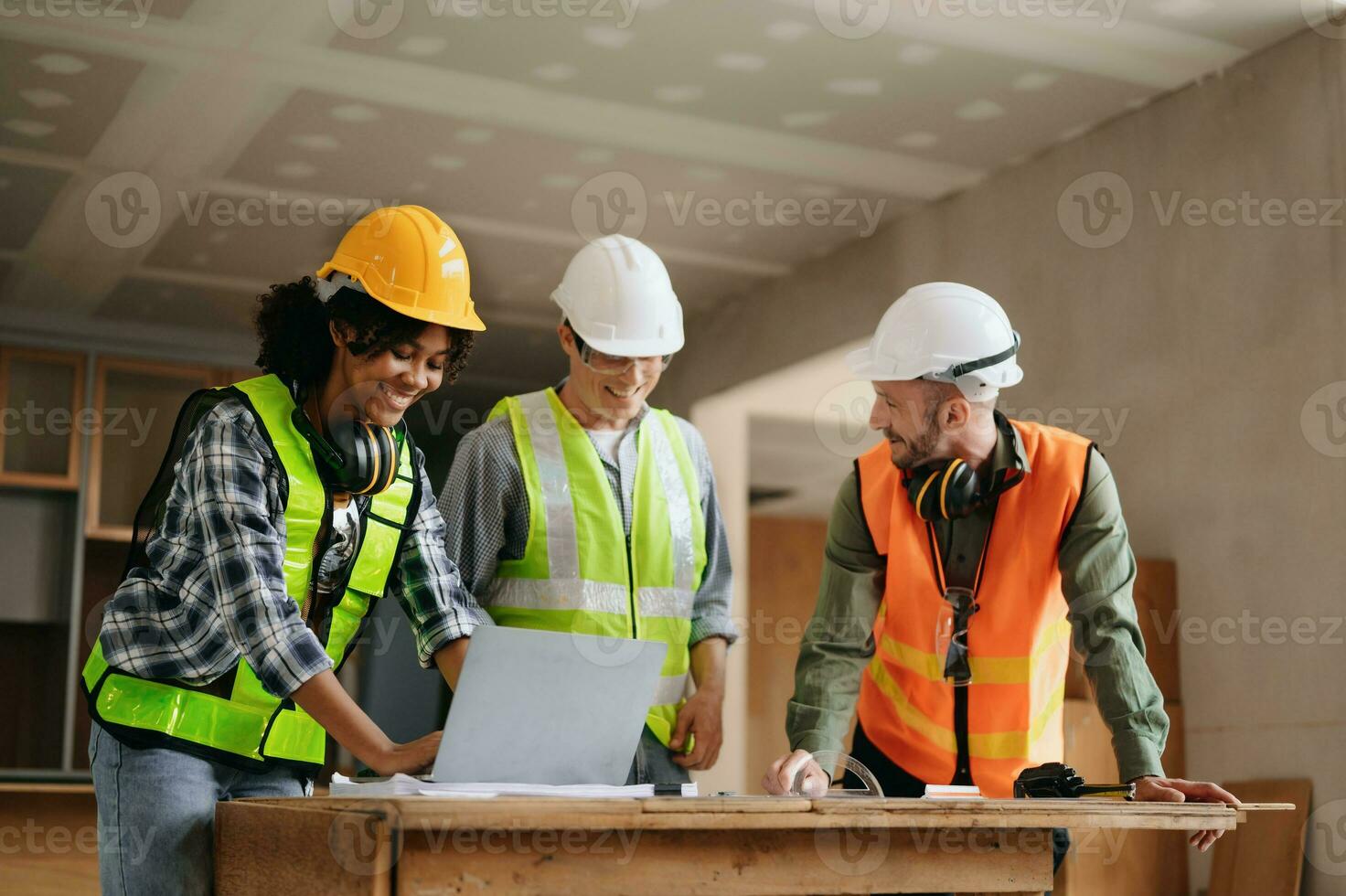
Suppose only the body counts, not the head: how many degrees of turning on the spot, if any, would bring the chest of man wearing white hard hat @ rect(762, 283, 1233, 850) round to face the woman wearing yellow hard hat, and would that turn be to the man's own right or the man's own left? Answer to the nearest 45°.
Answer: approximately 45° to the man's own right

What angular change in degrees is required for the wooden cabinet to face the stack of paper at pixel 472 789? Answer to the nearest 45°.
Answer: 0° — it already faces it

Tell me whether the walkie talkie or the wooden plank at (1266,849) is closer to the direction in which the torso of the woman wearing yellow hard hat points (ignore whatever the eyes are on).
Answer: the walkie talkie

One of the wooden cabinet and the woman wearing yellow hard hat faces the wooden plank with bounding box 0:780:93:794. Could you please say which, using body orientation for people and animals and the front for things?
the wooden cabinet

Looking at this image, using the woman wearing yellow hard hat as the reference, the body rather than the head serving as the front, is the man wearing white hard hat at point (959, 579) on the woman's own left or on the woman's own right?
on the woman's own left

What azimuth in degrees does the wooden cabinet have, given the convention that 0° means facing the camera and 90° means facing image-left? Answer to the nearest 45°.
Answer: approximately 0°
